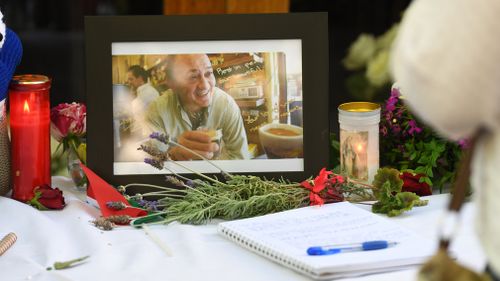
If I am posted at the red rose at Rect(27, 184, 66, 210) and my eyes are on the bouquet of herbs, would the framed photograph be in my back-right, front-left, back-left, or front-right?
front-left

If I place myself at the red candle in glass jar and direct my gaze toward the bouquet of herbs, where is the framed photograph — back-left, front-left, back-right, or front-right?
front-left

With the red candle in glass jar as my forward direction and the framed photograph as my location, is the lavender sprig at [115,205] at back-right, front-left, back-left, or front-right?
front-left

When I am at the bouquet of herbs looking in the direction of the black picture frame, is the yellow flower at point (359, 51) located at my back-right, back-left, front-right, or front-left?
front-right

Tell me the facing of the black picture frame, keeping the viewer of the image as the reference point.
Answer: facing the viewer
